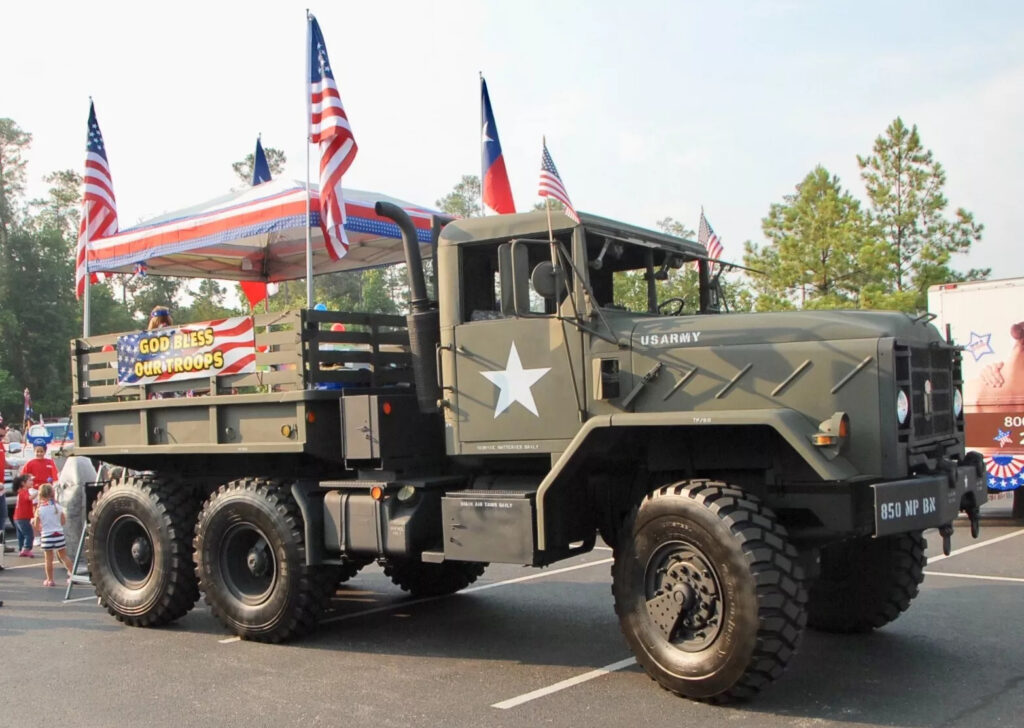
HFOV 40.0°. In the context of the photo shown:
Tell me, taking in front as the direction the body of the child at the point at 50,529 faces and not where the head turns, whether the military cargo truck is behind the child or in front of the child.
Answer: behind

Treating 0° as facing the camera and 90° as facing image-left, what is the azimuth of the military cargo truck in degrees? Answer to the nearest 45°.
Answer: approximately 315°

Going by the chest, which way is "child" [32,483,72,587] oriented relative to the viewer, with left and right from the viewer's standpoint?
facing away from the viewer

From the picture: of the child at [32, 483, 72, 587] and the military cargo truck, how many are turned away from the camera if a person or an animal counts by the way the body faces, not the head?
1

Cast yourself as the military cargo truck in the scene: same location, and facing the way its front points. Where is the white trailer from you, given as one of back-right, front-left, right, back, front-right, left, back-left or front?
left

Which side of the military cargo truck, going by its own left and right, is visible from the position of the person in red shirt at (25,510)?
back
